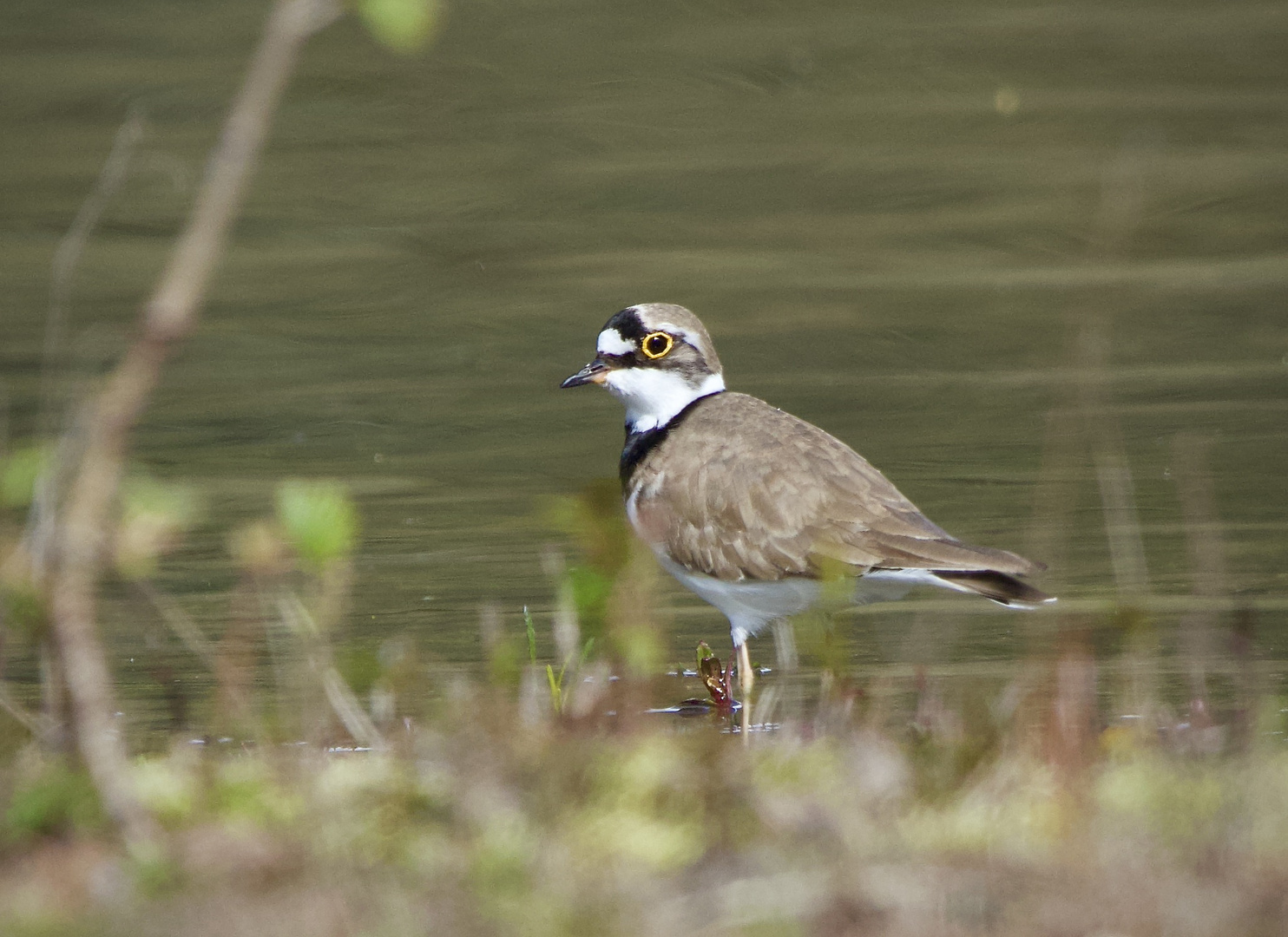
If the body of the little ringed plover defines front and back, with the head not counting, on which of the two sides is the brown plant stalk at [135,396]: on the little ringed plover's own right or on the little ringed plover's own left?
on the little ringed plover's own left

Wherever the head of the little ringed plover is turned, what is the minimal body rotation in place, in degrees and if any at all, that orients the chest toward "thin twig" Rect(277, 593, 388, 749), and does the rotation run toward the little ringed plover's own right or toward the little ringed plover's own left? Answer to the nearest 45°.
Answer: approximately 45° to the little ringed plover's own left

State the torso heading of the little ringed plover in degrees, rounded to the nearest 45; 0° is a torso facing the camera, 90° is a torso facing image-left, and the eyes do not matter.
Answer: approximately 90°
